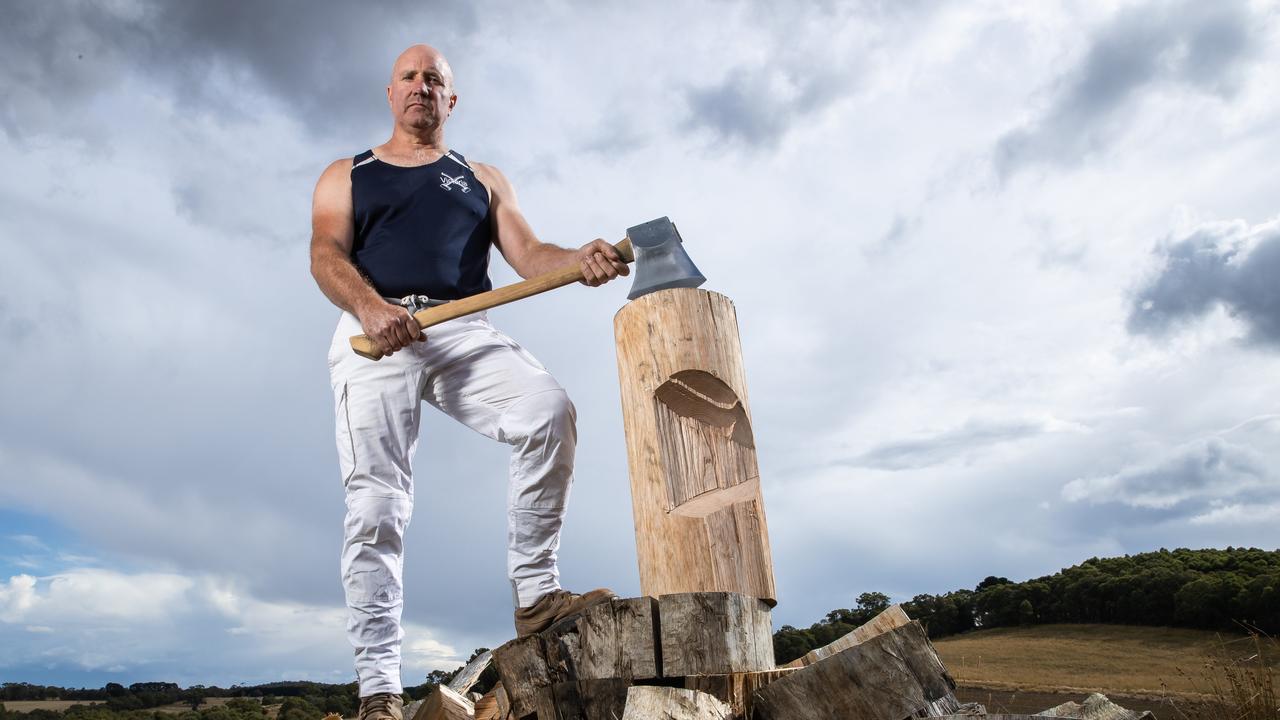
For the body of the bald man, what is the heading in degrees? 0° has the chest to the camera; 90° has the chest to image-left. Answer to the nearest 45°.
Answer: approximately 0°

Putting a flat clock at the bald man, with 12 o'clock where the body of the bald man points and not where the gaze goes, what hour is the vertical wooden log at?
The vertical wooden log is roughly at 9 o'clock from the bald man.

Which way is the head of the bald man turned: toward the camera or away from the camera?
toward the camera

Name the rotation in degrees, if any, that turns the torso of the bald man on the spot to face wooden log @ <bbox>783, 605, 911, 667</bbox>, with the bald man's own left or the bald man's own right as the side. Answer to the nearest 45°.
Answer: approximately 90° to the bald man's own left

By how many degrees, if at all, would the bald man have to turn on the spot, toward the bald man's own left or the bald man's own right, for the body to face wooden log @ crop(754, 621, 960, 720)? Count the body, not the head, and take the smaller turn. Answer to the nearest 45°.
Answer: approximately 45° to the bald man's own left
